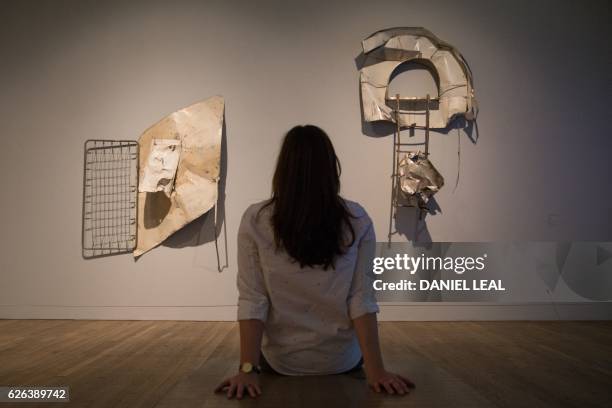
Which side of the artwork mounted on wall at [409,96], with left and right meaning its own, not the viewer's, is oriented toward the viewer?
front

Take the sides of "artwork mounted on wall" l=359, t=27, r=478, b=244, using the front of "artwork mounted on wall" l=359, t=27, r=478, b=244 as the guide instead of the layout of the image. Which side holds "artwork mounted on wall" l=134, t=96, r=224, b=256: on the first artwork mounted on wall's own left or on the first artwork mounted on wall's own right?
on the first artwork mounted on wall's own right

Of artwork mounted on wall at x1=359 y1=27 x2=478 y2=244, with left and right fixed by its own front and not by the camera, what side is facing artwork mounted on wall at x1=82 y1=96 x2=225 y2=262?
right
